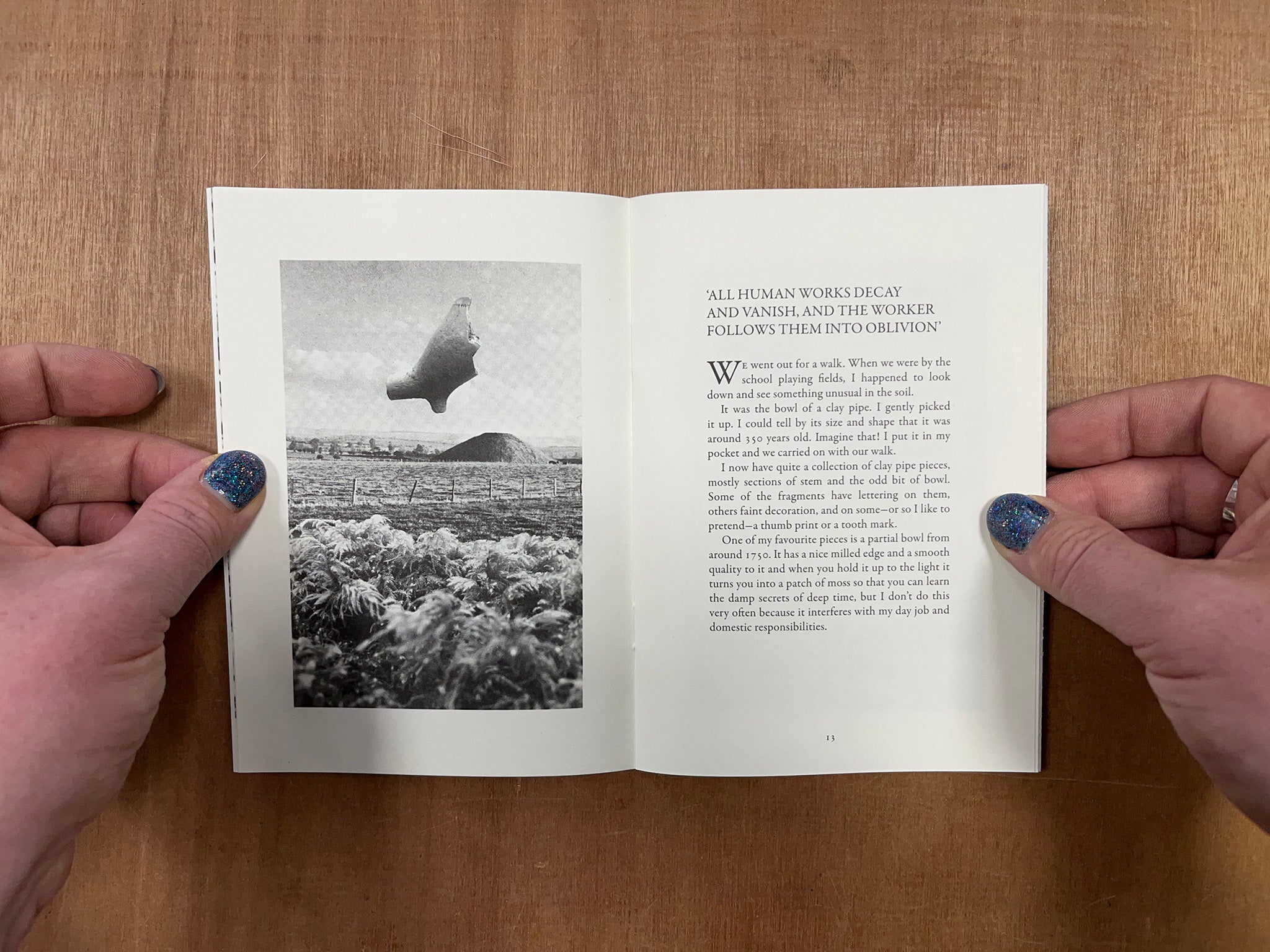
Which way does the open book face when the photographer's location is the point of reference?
facing the viewer
